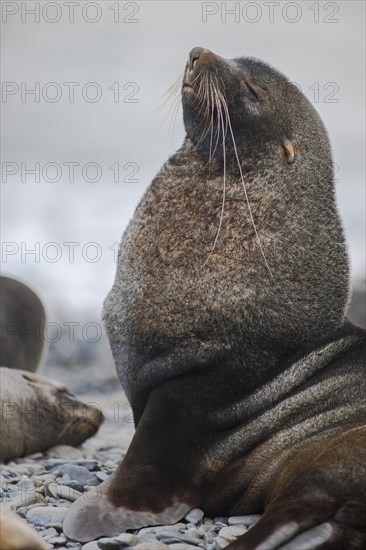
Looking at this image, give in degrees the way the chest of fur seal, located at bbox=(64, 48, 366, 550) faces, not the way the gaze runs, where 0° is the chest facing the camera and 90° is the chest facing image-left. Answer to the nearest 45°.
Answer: approximately 90°

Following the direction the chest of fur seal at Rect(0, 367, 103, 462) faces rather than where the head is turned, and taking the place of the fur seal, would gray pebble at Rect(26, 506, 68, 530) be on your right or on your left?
on your right

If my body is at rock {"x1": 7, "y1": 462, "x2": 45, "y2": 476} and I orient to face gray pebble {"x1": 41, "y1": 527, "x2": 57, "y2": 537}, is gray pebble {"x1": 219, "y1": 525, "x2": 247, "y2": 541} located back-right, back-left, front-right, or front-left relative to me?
front-left

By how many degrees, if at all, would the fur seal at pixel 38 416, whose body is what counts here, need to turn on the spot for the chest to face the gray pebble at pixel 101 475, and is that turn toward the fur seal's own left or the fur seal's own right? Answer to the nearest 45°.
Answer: approximately 90° to the fur seal's own right

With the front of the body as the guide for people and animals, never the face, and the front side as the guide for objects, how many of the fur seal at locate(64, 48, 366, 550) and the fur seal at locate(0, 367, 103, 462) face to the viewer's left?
1

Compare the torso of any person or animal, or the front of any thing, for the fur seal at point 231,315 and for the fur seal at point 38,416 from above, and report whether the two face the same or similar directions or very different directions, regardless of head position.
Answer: very different directions

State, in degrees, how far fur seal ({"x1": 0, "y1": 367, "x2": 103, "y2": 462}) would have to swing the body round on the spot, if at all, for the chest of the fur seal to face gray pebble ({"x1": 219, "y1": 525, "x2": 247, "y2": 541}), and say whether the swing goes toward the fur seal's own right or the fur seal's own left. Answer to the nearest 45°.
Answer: approximately 90° to the fur seal's own right

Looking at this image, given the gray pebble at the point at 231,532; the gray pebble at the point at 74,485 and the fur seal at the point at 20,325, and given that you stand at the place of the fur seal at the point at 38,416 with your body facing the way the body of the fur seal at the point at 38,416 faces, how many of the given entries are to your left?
1

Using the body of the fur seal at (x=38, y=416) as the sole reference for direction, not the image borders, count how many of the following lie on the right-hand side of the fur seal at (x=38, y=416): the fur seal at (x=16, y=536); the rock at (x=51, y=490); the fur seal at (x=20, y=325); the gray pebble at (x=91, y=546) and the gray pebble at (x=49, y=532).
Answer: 4

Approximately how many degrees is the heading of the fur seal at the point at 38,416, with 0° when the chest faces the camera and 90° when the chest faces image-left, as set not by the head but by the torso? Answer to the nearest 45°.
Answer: approximately 270°

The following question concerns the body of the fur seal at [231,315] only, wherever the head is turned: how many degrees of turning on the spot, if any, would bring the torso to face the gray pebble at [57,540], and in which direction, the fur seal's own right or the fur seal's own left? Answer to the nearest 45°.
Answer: approximately 45° to the fur seal's own left

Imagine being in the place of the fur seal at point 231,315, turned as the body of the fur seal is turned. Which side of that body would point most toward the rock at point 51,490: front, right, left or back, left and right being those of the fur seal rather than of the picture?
front

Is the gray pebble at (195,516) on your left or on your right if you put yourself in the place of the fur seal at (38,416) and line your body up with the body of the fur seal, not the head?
on your right

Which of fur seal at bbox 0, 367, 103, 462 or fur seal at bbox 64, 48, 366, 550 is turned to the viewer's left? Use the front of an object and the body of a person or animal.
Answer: fur seal at bbox 64, 48, 366, 550

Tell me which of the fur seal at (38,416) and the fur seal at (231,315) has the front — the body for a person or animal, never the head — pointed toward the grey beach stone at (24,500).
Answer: the fur seal at (231,315)
